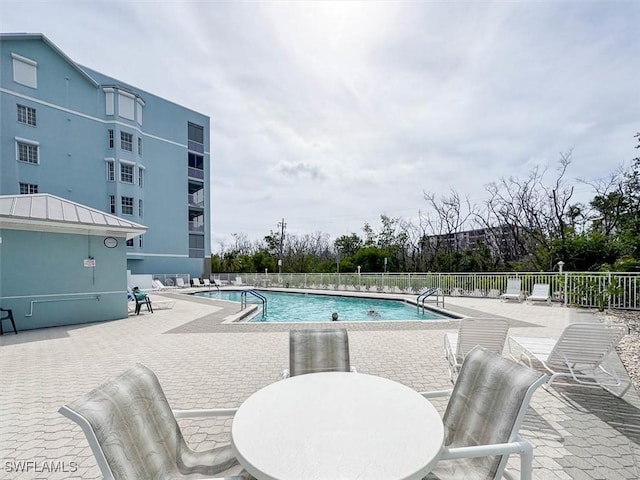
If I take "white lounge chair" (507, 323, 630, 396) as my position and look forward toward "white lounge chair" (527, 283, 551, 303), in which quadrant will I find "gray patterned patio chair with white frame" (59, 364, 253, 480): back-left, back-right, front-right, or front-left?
back-left

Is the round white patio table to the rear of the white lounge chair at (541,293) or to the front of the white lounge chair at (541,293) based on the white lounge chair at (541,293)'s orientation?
to the front

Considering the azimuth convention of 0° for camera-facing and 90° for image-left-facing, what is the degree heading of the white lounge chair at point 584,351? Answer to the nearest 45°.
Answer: approximately 135°

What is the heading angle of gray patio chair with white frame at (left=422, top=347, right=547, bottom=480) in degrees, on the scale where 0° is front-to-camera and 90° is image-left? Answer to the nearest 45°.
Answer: approximately 45°

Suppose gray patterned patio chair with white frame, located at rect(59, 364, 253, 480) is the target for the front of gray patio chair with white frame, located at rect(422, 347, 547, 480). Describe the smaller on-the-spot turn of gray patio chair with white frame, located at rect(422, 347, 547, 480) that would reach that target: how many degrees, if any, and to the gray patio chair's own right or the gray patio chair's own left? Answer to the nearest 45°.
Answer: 0° — it already faces it

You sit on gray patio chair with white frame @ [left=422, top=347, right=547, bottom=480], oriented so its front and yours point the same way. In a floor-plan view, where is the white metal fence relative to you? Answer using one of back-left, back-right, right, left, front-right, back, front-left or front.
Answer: back-right

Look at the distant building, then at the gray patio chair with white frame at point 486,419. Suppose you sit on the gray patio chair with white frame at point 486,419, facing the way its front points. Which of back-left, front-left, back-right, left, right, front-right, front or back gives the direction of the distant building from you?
back-right
